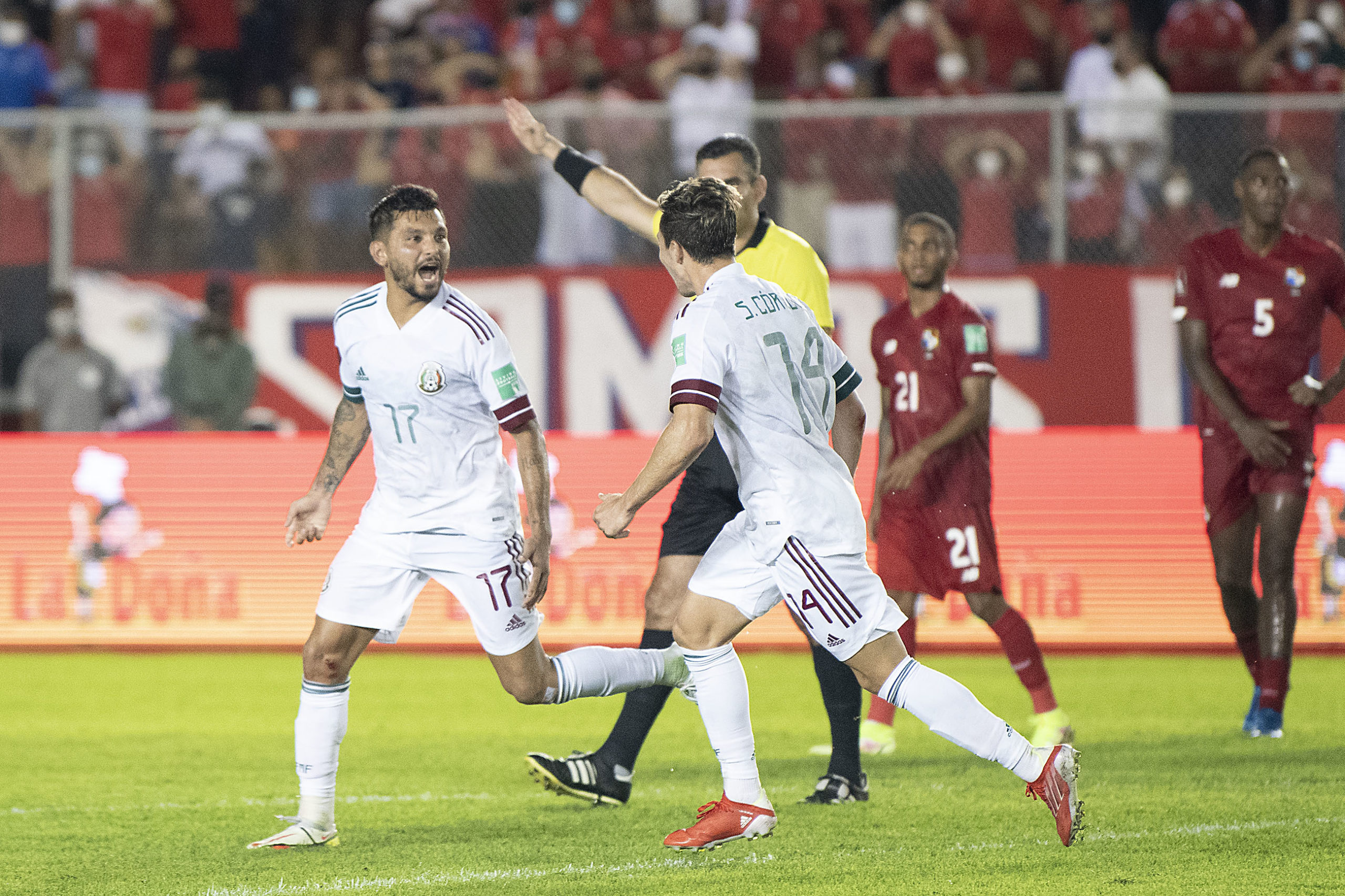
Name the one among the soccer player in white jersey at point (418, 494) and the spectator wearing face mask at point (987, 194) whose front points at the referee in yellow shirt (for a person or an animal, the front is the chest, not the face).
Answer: the spectator wearing face mask

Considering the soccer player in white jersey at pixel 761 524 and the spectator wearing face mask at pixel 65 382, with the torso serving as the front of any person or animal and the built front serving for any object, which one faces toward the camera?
the spectator wearing face mask

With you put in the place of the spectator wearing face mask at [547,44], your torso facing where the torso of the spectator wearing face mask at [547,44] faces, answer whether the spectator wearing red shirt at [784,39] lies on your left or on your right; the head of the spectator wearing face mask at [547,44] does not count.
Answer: on your left

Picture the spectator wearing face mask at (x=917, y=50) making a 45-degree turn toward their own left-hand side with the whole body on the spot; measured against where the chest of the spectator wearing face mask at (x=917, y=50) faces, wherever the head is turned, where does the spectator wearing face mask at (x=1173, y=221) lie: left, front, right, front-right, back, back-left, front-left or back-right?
front

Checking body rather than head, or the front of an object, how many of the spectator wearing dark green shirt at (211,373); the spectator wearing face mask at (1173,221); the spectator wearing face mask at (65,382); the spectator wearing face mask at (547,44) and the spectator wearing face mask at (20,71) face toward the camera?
5

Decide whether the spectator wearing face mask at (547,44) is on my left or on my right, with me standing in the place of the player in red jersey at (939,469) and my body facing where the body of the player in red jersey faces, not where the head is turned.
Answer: on my right

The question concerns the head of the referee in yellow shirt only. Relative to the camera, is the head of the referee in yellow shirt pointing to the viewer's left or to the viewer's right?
to the viewer's left

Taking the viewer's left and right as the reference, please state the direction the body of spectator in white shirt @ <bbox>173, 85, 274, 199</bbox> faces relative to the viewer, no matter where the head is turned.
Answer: facing the viewer

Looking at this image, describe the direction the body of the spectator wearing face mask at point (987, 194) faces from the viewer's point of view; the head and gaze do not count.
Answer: toward the camera

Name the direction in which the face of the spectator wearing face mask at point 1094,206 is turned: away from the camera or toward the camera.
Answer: toward the camera

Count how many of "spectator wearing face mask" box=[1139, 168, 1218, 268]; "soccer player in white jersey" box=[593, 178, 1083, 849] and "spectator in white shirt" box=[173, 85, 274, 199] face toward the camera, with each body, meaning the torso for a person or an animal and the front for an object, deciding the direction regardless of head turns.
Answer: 2
